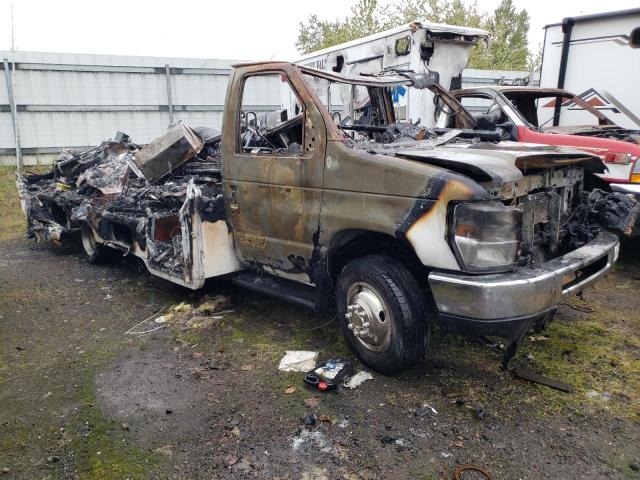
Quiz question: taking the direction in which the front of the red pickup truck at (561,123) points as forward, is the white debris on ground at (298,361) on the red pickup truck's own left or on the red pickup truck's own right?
on the red pickup truck's own right

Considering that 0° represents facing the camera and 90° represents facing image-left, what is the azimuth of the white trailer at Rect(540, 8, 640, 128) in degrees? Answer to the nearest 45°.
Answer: approximately 315°

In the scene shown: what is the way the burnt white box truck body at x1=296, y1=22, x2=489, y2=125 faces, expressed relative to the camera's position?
facing the viewer and to the right of the viewer

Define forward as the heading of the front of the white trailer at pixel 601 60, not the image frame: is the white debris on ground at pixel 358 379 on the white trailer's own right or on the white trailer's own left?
on the white trailer's own right

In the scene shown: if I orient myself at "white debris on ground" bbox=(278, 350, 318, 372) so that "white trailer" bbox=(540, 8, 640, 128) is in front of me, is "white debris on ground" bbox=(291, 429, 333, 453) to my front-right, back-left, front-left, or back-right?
back-right

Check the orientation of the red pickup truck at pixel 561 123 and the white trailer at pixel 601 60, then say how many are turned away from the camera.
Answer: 0
